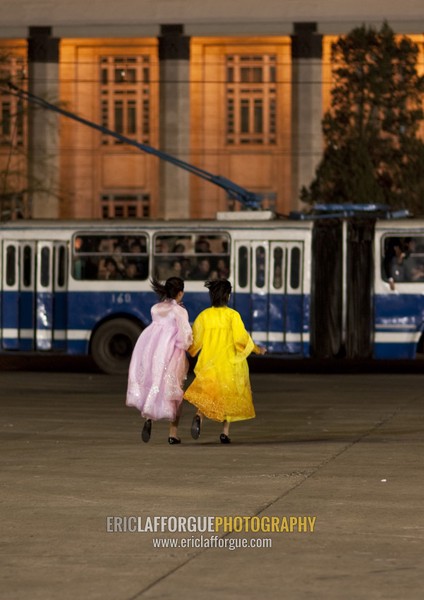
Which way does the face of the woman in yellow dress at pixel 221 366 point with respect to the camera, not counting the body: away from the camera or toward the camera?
away from the camera

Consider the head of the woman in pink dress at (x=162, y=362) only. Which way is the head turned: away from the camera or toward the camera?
away from the camera

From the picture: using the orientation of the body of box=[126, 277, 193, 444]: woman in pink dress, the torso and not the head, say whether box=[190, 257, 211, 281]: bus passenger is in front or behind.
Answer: in front

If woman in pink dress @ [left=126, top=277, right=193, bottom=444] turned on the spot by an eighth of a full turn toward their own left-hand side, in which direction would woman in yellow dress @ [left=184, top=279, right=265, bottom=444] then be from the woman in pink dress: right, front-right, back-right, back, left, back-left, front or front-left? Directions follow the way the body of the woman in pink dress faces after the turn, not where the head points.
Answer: right

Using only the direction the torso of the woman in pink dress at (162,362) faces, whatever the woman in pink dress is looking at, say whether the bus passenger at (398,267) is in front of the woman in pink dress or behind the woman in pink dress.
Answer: in front

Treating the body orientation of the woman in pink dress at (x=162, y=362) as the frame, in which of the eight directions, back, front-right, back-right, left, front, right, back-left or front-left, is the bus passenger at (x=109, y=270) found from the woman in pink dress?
front-left

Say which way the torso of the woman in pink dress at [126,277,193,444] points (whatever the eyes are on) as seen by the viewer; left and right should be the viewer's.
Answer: facing away from the viewer and to the right of the viewer
